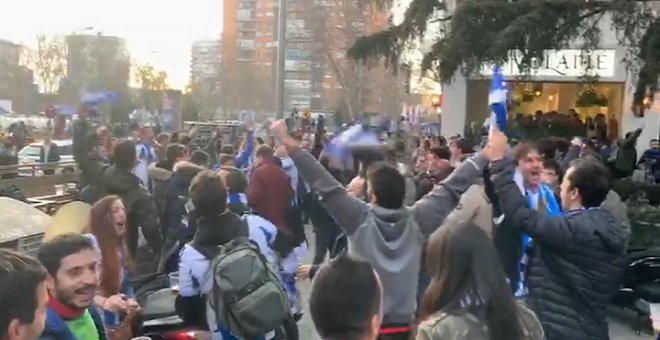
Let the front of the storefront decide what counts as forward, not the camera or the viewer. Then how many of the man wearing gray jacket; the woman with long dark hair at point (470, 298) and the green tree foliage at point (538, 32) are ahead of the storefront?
3

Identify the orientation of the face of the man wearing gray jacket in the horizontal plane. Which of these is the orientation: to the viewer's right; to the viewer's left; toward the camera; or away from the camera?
away from the camera

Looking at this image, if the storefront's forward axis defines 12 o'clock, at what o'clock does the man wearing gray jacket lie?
The man wearing gray jacket is roughly at 12 o'clock from the storefront.

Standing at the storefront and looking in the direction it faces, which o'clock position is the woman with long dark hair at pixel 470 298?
The woman with long dark hair is roughly at 12 o'clock from the storefront.

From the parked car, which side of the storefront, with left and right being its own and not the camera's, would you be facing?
right

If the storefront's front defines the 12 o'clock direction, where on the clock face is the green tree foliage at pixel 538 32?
The green tree foliage is roughly at 12 o'clock from the storefront.

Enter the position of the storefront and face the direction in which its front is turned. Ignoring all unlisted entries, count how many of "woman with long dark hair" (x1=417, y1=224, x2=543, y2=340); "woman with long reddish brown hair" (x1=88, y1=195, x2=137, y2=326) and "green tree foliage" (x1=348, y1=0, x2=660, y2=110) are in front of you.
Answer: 3

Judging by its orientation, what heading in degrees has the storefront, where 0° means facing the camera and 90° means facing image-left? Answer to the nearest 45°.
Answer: approximately 0°

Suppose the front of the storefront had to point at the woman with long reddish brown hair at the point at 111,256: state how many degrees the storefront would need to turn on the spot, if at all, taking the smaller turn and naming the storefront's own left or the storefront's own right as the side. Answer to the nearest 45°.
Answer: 0° — it already faces them
